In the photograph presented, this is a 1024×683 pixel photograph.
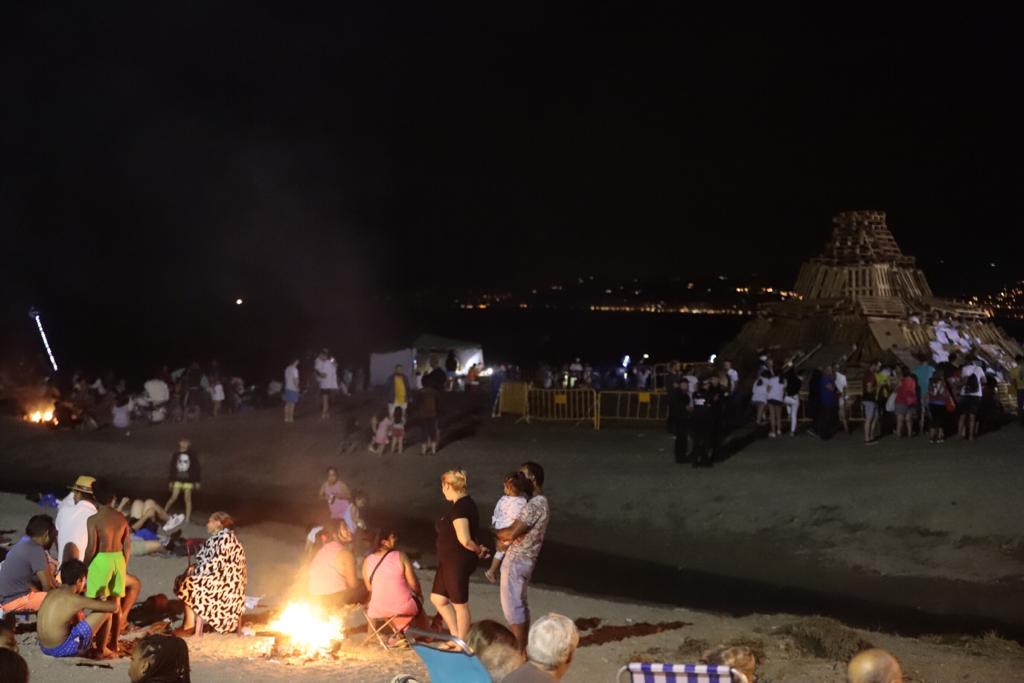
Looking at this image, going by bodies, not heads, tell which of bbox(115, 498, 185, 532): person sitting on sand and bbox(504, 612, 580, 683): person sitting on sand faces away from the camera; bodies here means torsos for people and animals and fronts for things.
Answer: bbox(504, 612, 580, 683): person sitting on sand

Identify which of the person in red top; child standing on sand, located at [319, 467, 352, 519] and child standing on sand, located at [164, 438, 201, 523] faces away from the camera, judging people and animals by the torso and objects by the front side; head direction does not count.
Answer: the person in red top

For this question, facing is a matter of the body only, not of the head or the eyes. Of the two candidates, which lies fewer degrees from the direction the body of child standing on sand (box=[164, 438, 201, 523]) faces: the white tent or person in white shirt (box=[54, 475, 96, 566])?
the person in white shirt

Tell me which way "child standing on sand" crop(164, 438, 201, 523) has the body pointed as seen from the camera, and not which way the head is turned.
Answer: toward the camera

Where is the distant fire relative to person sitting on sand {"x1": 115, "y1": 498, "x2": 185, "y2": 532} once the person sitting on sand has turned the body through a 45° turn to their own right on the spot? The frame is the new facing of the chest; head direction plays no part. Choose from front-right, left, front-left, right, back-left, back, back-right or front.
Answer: back-left

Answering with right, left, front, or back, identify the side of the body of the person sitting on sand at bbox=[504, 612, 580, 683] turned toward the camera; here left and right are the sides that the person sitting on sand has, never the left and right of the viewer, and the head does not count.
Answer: back

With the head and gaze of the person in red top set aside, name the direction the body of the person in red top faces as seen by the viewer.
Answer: away from the camera

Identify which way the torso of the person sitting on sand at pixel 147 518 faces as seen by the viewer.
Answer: to the viewer's right

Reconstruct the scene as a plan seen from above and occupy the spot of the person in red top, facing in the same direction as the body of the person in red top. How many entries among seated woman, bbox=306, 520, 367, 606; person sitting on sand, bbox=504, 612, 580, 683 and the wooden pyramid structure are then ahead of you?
1

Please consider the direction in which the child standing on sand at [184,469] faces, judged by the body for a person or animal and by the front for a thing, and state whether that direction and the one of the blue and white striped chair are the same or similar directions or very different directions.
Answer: very different directions

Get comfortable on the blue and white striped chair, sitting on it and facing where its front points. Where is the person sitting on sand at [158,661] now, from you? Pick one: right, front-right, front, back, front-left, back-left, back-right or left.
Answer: left

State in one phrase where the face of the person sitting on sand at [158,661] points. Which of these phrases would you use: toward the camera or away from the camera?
away from the camera

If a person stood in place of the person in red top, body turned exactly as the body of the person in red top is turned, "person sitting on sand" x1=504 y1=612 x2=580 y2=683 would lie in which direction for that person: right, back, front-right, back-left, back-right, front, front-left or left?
back

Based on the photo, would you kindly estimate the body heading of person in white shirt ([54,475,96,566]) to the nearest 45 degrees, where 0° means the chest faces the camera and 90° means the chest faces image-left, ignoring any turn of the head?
approximately 315°
